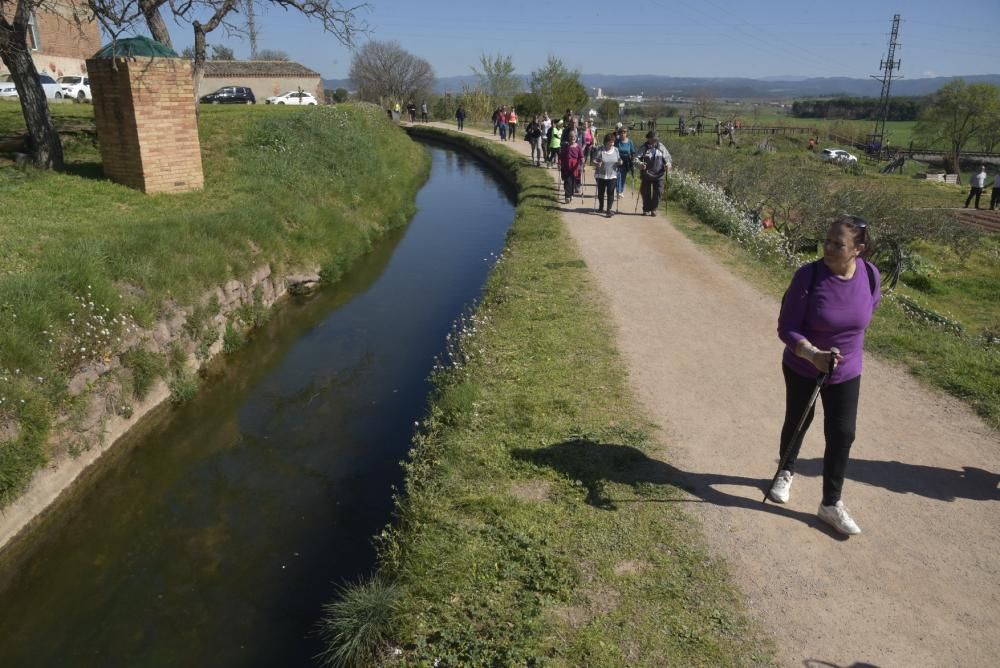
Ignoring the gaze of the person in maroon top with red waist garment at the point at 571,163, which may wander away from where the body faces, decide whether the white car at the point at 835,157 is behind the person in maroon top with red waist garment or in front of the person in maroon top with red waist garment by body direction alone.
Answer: behind

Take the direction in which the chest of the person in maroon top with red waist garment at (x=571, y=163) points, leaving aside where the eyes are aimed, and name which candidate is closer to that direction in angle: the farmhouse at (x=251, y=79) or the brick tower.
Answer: the brick tower

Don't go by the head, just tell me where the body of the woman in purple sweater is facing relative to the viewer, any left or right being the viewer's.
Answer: facing the viewer

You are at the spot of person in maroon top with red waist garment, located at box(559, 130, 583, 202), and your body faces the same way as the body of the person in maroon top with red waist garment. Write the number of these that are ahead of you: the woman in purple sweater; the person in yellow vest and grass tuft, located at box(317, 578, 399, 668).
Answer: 2

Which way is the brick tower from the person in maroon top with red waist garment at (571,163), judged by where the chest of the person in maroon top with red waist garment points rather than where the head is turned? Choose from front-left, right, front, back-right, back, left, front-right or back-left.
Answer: front-right

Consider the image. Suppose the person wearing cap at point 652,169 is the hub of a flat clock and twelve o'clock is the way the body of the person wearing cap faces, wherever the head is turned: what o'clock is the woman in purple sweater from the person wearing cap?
The woman in purple sweater is roughly at 12 o'clock from the person wearing cap.

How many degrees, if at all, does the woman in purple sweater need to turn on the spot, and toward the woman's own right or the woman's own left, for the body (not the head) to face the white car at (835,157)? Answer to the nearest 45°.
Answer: approximately 180°

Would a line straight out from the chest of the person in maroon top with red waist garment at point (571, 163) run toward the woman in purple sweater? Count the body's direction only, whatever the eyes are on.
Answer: yes

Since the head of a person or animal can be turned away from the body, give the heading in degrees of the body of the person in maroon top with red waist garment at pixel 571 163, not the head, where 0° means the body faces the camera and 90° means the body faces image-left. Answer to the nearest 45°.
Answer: approximately 0°

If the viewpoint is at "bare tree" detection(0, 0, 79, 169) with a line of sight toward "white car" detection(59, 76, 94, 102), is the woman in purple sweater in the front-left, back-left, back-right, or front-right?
back-right

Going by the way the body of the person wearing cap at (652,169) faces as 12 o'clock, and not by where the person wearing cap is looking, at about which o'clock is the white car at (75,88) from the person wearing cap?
The white car is roughly at 4 o'clock from the person wearing cap.

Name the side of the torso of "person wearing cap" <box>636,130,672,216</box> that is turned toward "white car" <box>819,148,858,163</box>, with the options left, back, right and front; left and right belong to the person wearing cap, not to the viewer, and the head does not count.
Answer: back

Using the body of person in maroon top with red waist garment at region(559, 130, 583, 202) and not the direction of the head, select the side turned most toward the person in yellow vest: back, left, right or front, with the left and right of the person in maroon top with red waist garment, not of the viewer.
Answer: back

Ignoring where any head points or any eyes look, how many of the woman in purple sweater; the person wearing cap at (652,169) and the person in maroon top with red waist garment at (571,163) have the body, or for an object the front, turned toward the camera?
3

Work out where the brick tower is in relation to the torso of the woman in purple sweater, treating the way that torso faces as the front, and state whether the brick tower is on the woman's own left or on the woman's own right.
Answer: on the woman's own right
